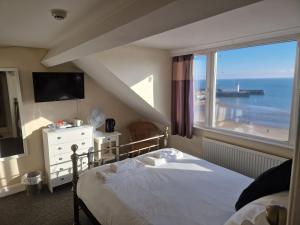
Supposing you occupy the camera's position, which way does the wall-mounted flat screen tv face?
facing the viewer and to the right of the viewer

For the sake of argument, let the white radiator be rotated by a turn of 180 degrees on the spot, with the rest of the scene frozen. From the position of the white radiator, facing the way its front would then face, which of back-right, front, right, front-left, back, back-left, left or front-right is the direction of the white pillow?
back-right

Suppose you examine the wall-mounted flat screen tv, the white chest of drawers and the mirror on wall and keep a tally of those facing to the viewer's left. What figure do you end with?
0

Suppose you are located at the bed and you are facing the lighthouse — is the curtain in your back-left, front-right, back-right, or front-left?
front-left

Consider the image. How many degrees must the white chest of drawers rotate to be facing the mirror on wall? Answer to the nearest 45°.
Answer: approximately 135° to its right

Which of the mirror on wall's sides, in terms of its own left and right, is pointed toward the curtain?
left

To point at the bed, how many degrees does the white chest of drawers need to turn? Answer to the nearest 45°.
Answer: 0° — it already faces it

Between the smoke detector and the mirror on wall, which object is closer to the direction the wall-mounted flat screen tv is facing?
the smoke detector

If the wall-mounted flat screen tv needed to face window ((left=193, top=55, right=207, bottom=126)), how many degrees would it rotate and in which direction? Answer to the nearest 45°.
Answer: approximately 45° to its left

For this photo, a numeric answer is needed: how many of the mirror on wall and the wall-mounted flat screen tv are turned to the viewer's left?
0

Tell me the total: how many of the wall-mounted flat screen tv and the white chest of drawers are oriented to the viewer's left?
0

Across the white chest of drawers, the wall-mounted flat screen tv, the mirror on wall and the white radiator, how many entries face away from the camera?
0

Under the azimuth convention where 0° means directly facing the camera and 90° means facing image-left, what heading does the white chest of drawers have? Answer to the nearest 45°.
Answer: approximately 315°

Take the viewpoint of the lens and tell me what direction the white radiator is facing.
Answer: facing the viewer and to the left of the viewer

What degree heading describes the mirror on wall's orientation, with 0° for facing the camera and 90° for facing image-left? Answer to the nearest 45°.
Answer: approximately 315°
